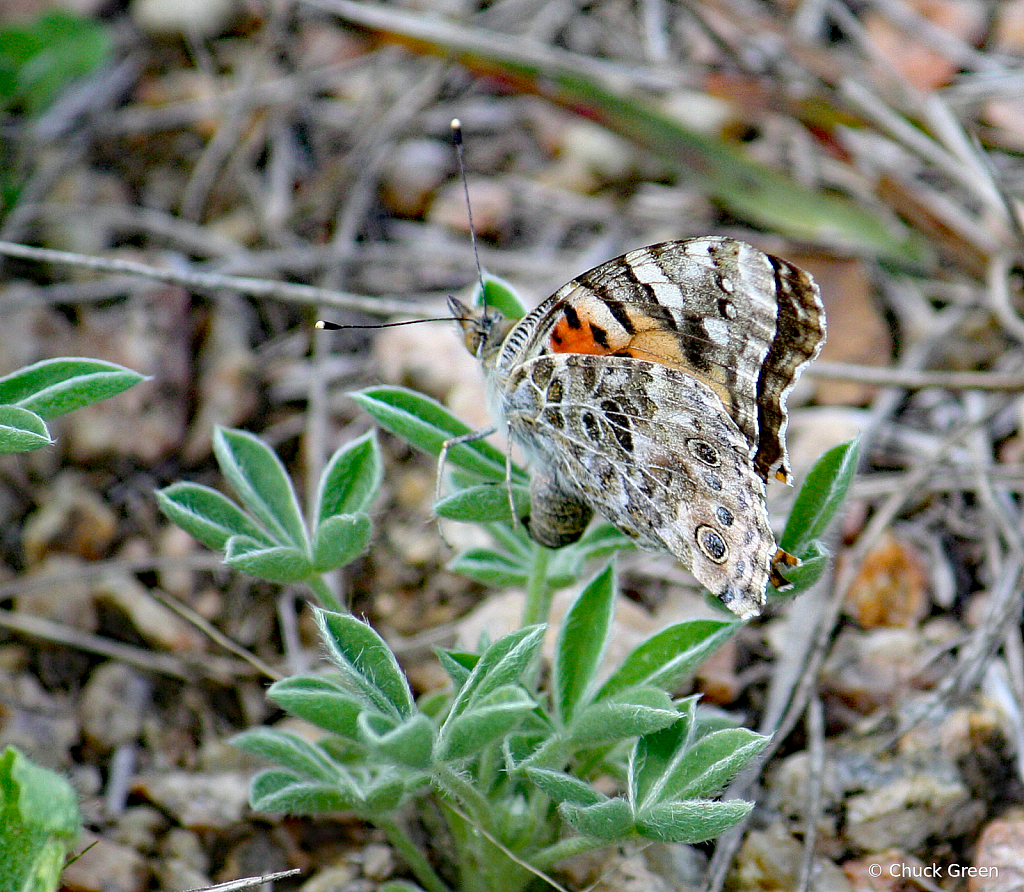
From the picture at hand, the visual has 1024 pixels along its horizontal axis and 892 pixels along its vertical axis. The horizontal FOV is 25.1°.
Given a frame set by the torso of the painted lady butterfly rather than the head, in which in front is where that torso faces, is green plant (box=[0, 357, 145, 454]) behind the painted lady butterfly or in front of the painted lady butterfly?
in front

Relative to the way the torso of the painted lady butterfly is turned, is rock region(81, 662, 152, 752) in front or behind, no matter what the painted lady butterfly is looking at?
in front

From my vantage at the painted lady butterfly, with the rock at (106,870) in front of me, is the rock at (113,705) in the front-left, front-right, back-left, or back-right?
front-right

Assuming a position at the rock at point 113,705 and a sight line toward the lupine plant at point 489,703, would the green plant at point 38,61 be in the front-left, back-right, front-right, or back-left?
back-left

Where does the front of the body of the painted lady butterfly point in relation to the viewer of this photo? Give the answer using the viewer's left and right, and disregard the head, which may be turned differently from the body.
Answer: facing to the left of the viewer
